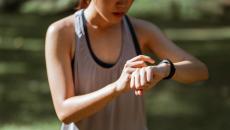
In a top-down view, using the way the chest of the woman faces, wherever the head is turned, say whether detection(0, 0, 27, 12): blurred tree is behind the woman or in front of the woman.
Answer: behind

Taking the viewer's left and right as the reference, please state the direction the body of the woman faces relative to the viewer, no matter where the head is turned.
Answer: facing the viewer and to the right of the viewer
